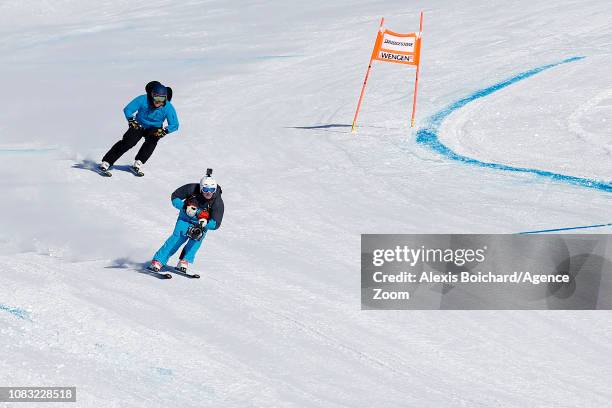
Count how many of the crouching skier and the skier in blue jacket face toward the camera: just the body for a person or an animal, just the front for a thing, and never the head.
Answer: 2

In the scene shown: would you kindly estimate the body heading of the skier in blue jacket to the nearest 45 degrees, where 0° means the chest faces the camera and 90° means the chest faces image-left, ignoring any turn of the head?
approximately 0°
